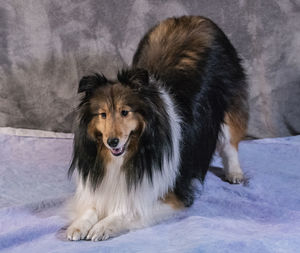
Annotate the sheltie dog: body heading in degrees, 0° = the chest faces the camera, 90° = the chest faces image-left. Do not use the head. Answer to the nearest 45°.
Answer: approximately 45°
